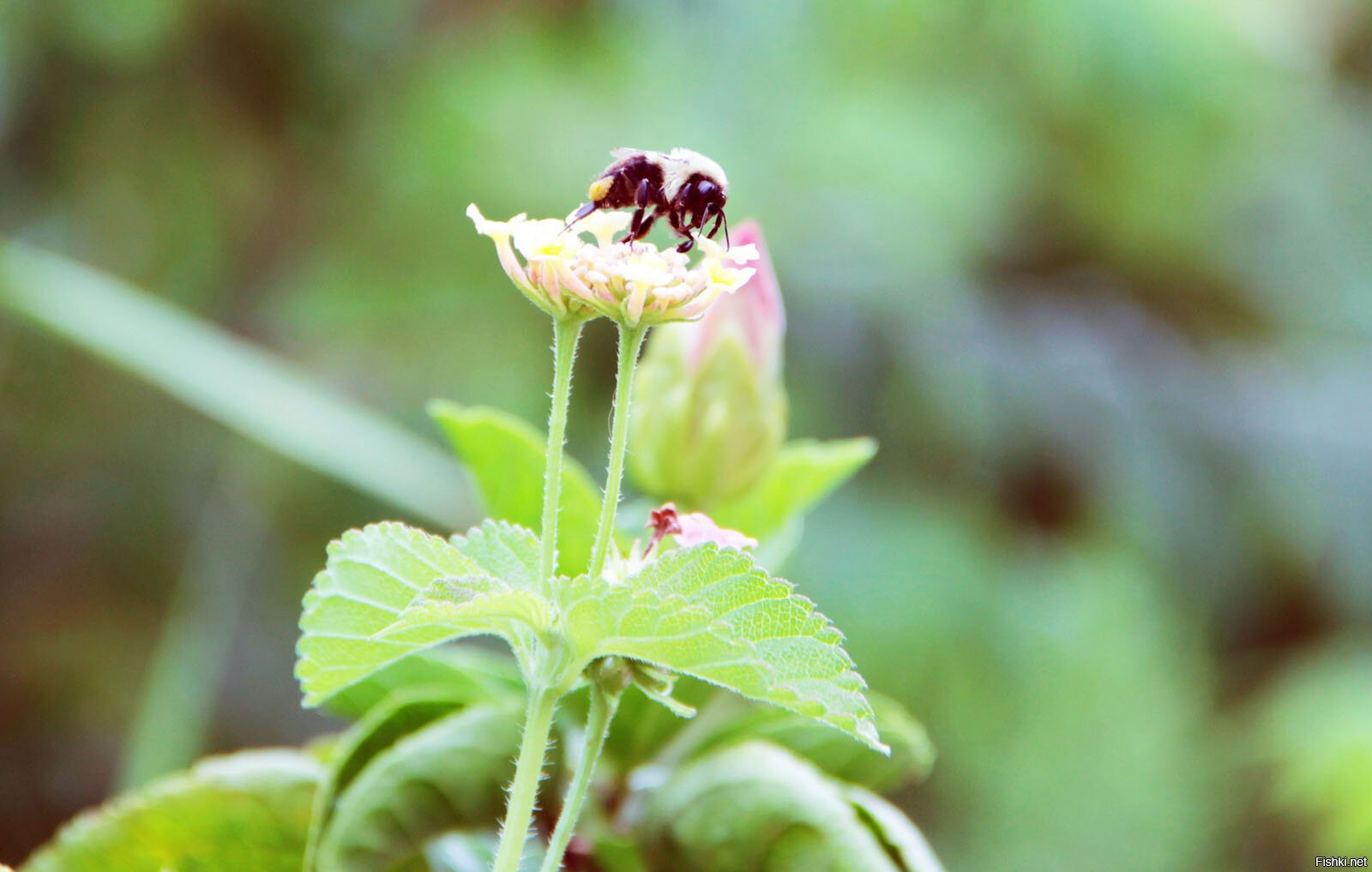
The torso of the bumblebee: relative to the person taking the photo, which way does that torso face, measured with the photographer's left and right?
facing the viewer and to the right of the viewer
